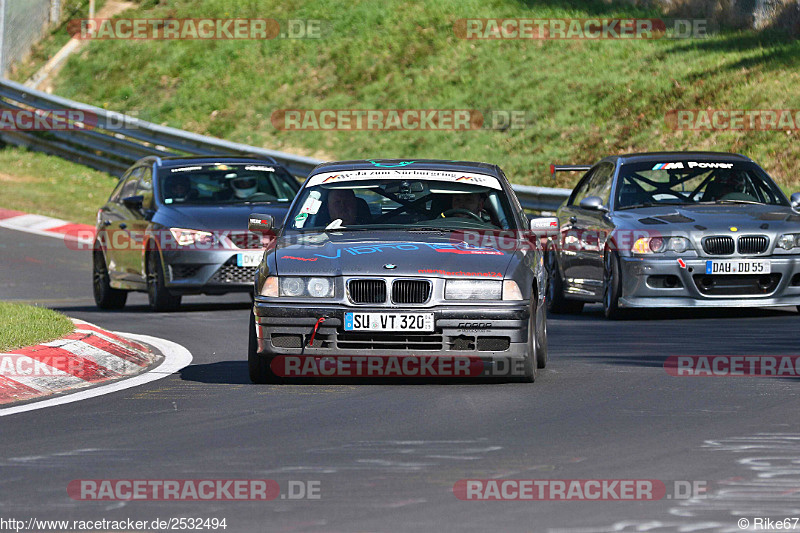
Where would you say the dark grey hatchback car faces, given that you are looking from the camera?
facing the viewer and to the right of the viewer

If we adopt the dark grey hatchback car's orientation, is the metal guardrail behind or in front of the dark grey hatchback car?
behind

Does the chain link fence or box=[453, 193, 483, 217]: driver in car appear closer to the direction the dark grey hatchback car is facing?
the driver in car

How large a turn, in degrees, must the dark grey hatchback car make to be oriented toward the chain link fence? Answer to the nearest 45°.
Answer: approximately 135° to its left

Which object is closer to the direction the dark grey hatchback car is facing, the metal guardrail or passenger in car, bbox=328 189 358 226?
the passenger in car
